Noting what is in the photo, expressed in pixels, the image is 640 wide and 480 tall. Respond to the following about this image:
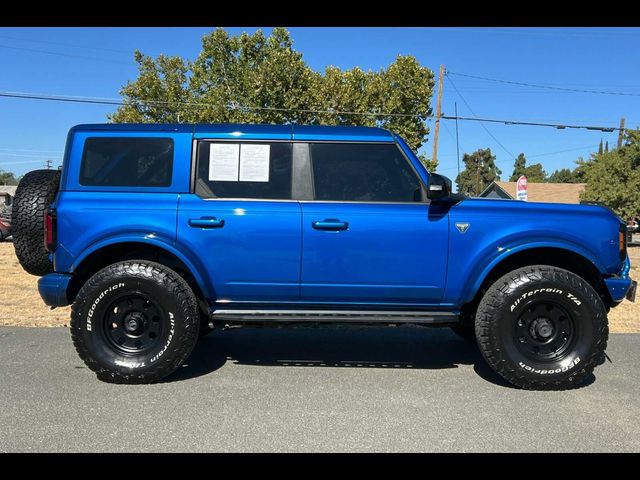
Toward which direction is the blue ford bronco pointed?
to the viewer's right

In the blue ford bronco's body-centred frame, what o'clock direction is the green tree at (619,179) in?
The green tree is roughly at 10 o'clock from the blue ford bronco.

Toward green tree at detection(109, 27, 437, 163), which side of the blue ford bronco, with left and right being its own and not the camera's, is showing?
left

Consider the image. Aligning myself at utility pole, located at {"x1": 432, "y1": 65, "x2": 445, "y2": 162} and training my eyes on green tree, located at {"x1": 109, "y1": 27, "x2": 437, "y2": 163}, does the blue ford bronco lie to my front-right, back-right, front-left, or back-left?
front-left

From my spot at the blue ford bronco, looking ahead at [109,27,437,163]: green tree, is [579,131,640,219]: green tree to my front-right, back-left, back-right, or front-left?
front-right
